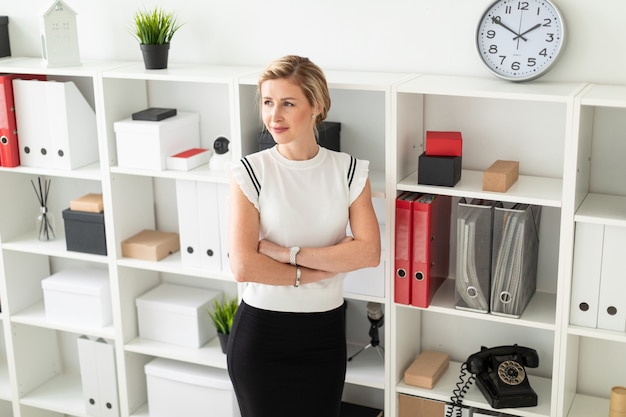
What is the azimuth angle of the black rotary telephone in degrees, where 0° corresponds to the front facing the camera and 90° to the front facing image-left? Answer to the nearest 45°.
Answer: approximately 315°

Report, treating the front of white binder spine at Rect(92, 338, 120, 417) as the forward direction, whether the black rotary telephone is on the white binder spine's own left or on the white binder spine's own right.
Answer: on the white binder spine's own left

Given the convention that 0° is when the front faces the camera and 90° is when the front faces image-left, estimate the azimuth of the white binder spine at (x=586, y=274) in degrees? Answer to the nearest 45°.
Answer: approximately 0°

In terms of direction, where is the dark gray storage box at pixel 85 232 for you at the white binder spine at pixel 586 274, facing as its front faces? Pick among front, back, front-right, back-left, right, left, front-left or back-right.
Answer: right

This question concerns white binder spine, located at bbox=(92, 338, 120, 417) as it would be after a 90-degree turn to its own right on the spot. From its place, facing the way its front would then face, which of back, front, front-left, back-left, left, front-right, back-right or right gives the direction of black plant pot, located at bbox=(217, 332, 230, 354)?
back-left

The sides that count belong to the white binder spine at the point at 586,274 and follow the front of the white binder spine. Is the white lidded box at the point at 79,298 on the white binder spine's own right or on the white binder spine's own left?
on the white binder spine's own right

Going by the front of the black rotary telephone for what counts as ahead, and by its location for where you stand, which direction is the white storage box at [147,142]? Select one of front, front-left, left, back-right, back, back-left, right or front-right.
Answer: back-right

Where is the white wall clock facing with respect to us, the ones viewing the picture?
facing the viewer

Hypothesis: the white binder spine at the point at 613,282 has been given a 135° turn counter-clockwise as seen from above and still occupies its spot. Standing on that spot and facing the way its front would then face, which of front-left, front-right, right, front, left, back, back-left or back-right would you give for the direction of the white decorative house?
back-left

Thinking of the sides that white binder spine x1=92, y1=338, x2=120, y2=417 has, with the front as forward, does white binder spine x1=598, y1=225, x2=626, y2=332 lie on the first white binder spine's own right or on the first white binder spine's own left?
on the first white binder spine's own left

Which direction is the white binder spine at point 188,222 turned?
toward the camera

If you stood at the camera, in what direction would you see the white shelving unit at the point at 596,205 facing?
facing the viewer

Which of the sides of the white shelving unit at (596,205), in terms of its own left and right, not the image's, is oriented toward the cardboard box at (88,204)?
right

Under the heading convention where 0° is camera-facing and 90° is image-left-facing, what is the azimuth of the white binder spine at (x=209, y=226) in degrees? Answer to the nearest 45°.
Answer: approximately 0°
